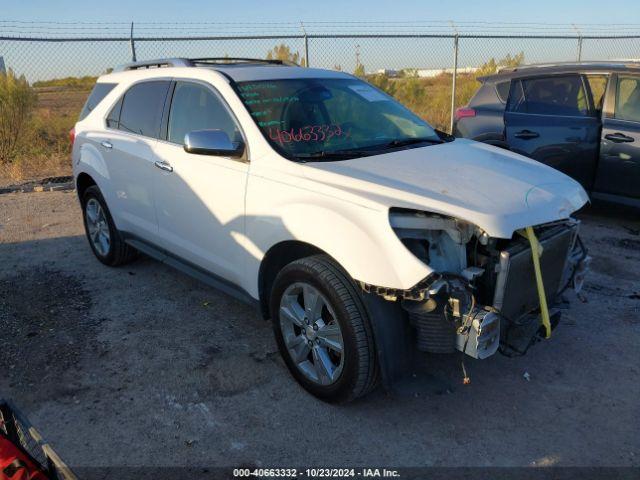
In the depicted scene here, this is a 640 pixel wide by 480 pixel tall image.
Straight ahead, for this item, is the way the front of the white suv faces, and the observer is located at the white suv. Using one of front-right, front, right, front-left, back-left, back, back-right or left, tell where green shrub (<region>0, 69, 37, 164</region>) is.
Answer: back

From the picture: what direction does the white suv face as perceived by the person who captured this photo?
facing the viewer and to the right of the viewer
